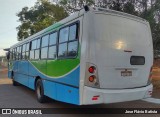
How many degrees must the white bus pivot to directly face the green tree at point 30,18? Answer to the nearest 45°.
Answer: approximately 45° to its right

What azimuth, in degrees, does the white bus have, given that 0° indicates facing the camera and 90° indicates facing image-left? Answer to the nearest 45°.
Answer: approximately 135°
